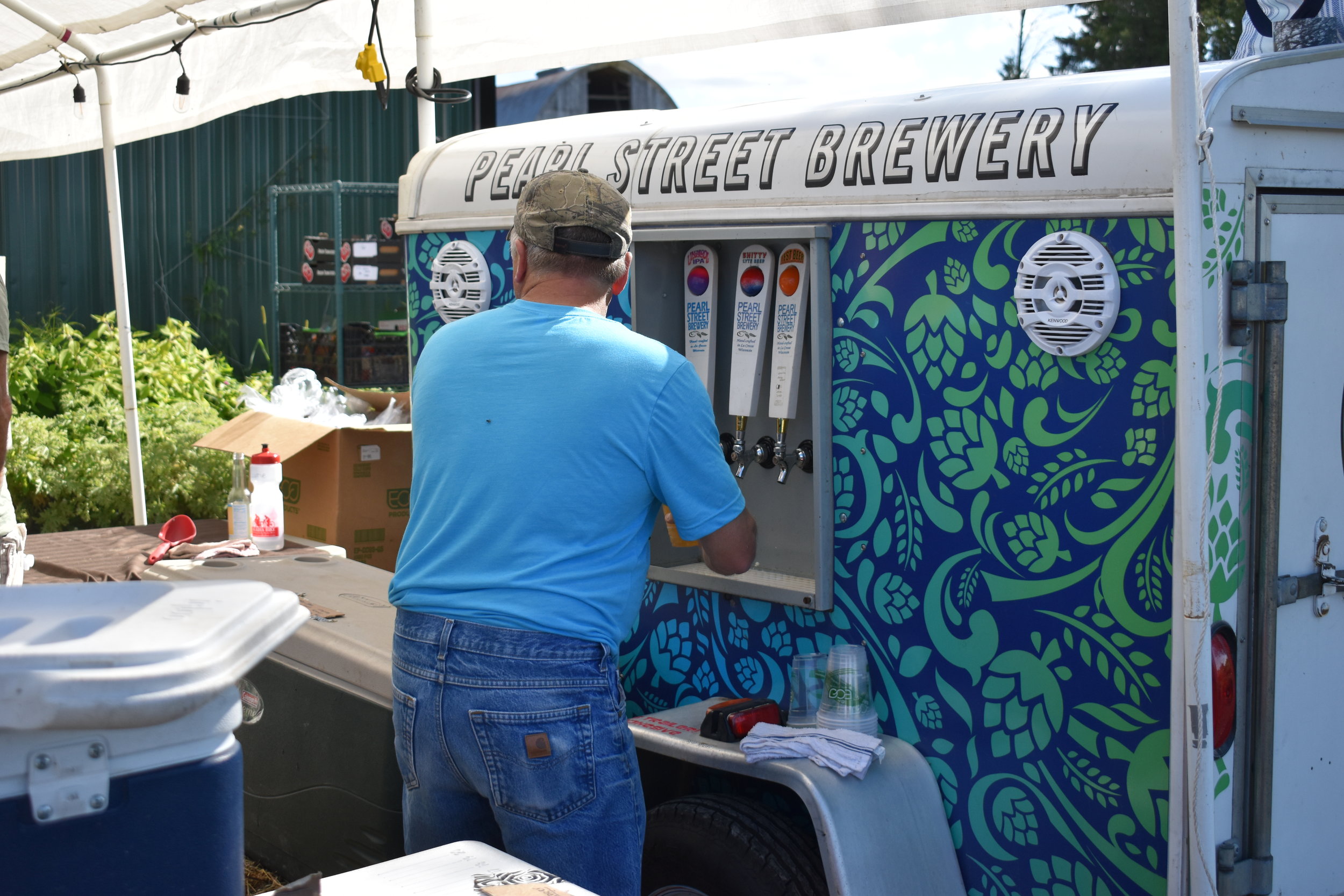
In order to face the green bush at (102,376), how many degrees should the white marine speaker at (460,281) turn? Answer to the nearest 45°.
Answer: approximately 90° to its right

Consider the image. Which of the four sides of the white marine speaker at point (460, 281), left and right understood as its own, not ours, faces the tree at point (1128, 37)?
back

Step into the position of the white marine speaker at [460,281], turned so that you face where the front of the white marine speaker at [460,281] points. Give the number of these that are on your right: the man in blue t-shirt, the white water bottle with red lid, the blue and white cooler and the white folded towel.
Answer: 1

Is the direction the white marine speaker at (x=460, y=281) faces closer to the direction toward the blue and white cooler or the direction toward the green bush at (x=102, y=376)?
the blue and white cooler

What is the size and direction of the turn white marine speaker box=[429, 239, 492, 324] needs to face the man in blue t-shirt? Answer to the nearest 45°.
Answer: approximately 45° to its left
